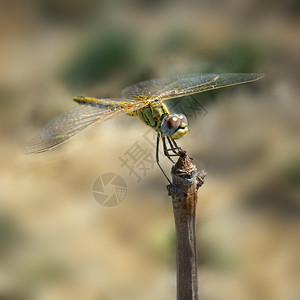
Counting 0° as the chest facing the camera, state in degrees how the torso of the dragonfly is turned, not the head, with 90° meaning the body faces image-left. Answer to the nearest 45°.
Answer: approximately 315°
